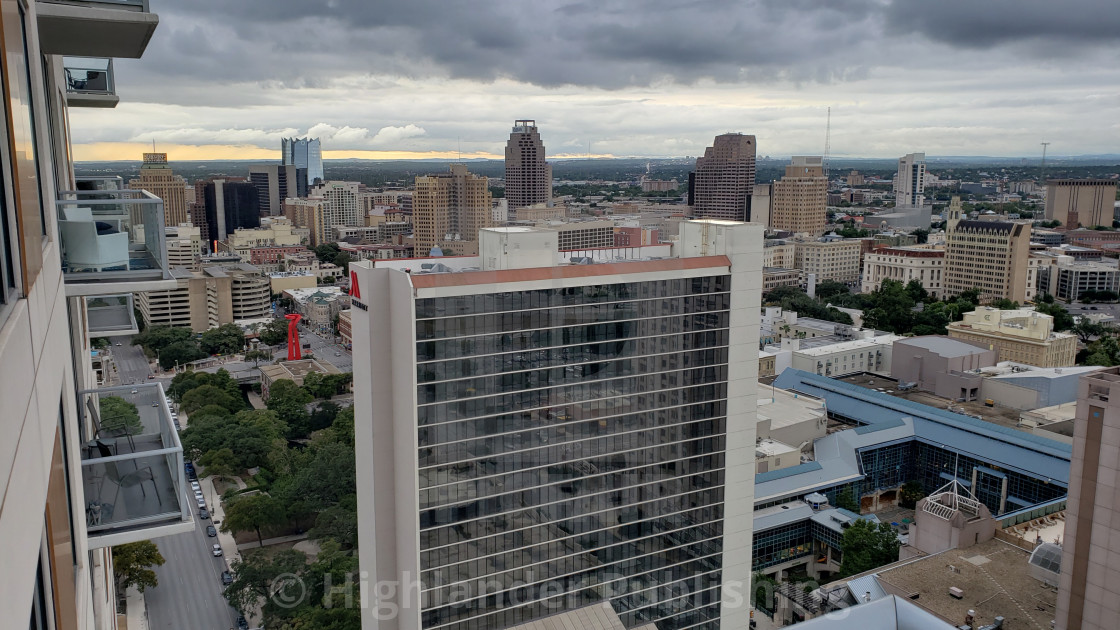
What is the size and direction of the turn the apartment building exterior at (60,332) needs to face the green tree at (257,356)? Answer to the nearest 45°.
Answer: approximately 90° to its left

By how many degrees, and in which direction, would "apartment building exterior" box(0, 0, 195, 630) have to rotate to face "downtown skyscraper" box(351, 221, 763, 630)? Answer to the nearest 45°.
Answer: approximately 45° to its left

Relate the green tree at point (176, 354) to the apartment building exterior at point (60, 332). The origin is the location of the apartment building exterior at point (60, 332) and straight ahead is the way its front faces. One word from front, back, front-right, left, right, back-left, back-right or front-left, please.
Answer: left

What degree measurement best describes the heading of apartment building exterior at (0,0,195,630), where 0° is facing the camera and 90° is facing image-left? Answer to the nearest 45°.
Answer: approximately 270°

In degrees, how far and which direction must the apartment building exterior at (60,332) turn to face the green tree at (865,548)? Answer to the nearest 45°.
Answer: approximately 45° to its left

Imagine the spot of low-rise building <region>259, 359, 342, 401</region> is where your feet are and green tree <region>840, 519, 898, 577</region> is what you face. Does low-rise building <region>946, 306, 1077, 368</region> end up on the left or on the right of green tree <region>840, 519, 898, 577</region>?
left

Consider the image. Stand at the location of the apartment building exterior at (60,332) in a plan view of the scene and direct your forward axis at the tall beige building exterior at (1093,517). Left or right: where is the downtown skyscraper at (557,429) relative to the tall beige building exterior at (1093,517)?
left

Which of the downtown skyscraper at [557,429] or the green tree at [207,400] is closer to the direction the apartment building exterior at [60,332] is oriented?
the downtown skyscraper

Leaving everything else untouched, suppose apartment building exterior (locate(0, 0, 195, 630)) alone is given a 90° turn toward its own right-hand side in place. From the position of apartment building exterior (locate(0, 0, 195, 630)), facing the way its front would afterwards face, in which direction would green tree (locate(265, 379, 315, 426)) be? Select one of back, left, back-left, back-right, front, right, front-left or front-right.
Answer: back

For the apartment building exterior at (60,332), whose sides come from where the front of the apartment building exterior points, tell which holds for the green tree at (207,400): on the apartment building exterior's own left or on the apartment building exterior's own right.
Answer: on the apartment building exterior's own left
